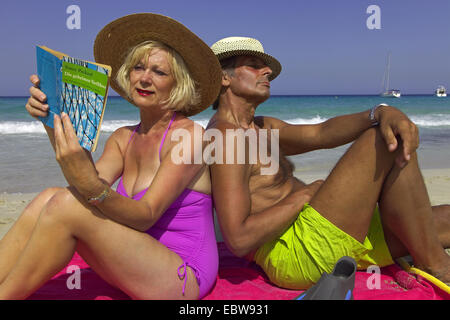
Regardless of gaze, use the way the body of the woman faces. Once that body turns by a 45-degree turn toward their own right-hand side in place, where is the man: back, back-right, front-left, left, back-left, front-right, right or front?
back

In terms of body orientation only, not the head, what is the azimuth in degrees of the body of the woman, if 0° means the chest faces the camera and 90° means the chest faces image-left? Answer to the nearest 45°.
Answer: approximately 45°

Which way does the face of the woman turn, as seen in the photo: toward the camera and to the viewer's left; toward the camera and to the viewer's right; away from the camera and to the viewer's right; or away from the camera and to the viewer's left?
toward the camera and to the viewer's left

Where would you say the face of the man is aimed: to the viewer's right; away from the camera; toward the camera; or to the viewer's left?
to the viewer's right
